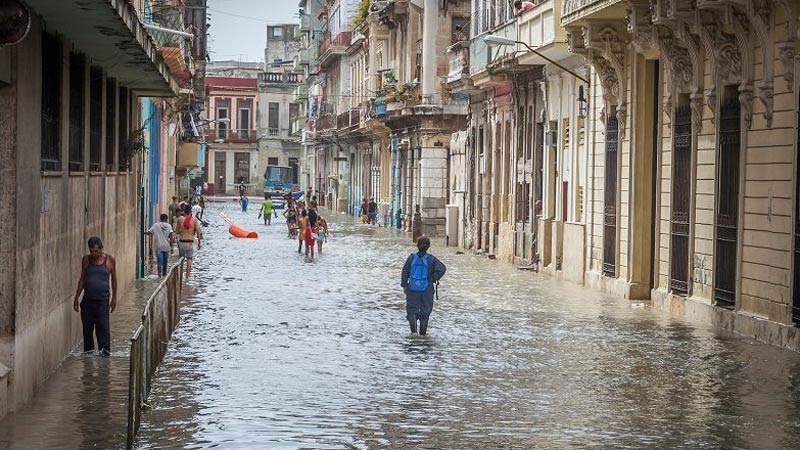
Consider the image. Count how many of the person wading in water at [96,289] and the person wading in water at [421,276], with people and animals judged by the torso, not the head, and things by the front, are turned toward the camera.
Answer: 1

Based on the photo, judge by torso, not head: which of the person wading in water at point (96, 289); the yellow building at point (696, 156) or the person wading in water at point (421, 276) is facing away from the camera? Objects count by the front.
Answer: the person wading in water at point (421, 276)

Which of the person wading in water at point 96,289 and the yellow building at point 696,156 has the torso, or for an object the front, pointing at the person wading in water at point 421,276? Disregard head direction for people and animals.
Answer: the yellow building

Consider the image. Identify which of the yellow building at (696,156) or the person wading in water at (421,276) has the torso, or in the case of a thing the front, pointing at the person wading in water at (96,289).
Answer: the yellow building

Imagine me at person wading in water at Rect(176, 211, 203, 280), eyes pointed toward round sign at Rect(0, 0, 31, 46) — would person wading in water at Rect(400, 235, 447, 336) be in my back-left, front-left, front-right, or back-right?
front-left

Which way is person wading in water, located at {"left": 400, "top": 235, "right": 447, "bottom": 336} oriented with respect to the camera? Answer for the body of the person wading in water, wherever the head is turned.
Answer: away from the camera

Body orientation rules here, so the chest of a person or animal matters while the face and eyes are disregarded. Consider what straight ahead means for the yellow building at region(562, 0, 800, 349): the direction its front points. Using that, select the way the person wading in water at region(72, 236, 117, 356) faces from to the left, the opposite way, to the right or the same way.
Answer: to the left

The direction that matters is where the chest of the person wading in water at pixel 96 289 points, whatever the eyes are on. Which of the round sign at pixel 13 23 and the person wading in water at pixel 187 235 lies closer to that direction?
the round sign

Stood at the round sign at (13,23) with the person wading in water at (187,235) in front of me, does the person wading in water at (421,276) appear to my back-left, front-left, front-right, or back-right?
front-right

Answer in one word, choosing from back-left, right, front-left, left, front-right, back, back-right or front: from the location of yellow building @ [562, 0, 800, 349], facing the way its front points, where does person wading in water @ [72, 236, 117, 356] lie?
front

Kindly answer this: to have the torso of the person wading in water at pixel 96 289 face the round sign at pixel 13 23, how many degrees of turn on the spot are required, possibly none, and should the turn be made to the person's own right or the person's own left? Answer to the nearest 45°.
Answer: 0° — they already face it

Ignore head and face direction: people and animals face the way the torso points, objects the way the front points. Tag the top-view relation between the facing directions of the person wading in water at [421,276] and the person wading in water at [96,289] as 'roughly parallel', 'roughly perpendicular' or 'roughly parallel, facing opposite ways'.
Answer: roughly parallel, facing opposite ways

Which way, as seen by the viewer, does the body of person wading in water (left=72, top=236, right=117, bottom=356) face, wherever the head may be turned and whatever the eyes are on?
toward the camera

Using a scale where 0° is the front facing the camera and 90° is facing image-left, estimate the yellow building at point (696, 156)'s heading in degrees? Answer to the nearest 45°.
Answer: approximately 45°

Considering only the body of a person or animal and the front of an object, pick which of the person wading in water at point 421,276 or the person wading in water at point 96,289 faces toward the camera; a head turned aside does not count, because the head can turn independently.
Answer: the person wading in water at point 96,289

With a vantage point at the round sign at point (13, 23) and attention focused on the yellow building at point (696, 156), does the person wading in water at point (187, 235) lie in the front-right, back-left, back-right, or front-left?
front-left
